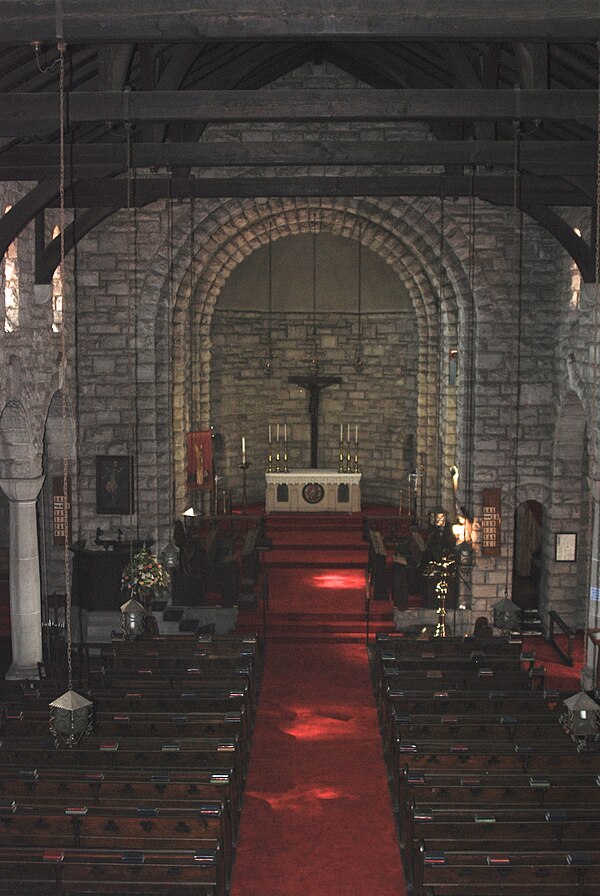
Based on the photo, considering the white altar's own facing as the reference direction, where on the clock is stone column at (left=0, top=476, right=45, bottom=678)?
The stone column is roughly at 1 o'clock from the white altar.

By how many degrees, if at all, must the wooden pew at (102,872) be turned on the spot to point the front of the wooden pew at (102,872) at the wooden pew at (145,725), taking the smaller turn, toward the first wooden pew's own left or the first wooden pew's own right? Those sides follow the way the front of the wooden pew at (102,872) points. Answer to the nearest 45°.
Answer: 0° — it already faces it

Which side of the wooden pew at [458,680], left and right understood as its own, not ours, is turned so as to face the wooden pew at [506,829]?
back

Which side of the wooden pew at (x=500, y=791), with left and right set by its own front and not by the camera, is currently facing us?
back

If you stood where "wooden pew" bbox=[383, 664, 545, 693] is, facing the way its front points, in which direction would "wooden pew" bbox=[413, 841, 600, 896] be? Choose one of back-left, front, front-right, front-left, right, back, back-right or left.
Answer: back

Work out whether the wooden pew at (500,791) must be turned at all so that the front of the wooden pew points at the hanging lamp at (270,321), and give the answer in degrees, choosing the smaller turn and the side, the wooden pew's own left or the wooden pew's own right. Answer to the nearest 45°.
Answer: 0° — it already faces it

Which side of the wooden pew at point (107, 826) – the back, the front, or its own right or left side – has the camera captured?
back

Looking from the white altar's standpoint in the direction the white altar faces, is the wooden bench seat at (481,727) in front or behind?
in front

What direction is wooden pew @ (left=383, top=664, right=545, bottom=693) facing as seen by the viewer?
away from the camera

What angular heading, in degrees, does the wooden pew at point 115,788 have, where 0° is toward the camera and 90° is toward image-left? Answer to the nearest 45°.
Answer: approximately 180°
